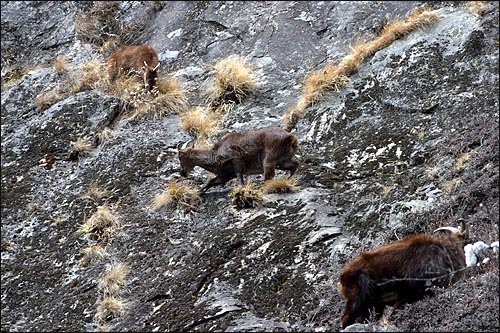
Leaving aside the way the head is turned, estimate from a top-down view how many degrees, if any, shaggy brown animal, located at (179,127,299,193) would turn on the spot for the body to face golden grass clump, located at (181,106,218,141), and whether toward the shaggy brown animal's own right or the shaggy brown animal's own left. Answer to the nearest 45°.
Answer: approximately 90° to the shaggy brown animal's own right

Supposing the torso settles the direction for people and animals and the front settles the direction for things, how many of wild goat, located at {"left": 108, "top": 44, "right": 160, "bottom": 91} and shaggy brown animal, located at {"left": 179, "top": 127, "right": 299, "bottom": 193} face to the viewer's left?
1

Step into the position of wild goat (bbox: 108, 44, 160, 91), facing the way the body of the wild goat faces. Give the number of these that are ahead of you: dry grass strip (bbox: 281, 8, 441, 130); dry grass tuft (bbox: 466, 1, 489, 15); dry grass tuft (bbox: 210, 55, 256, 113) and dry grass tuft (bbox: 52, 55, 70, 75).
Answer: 3

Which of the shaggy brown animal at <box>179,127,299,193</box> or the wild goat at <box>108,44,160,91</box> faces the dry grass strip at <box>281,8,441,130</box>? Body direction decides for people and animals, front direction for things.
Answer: the wild goat

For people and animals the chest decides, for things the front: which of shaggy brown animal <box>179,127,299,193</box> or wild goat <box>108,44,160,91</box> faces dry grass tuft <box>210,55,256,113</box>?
the wild goat

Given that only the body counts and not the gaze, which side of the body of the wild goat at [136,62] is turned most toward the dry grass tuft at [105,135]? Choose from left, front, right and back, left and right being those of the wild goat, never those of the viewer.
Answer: right

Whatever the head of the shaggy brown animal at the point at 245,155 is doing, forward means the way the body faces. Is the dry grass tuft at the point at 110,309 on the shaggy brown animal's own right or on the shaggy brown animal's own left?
on the shaggy brown animal's own left

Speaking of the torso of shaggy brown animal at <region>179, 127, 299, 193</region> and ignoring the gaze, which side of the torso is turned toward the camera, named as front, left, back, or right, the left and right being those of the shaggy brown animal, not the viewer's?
left

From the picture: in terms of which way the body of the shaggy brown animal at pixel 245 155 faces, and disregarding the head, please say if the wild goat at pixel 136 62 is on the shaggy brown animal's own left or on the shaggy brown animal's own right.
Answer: on the shaggy brown animal's own right

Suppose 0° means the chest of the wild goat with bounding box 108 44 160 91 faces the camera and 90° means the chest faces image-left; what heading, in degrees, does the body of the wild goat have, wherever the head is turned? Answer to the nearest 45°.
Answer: approximately 315°

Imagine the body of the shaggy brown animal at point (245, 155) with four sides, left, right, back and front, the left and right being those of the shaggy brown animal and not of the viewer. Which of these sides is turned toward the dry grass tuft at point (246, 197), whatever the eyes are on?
left

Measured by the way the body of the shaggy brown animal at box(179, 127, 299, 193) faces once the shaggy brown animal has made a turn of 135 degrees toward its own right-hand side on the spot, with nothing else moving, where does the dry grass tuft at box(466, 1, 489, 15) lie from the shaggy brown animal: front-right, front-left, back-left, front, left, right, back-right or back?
front-right

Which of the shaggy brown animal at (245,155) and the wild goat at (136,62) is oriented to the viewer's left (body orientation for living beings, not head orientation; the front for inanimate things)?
the shaggy brown animal

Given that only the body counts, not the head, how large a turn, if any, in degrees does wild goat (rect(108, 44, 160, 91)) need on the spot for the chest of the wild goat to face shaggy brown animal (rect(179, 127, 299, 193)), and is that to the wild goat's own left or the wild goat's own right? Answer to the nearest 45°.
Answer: approximately 45° to the wild goat's own right

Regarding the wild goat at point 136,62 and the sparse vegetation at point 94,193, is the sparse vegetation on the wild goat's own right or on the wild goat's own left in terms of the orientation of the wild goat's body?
on the wild goat's own right

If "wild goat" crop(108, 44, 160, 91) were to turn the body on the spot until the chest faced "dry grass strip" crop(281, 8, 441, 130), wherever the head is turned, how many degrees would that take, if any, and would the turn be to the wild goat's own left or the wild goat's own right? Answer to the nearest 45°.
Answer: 0° — it already faces it
